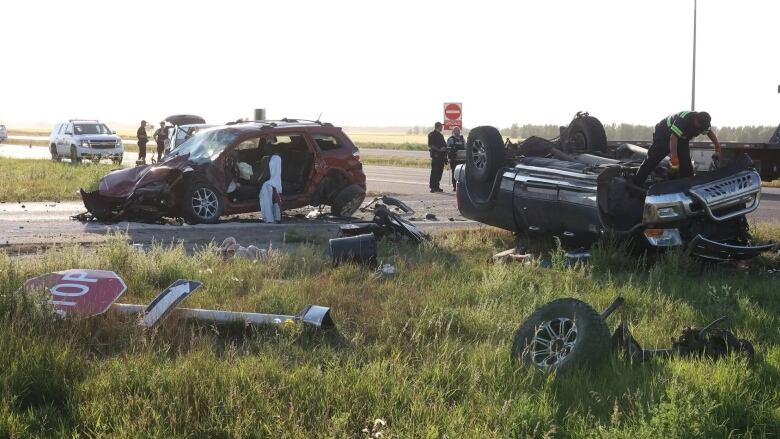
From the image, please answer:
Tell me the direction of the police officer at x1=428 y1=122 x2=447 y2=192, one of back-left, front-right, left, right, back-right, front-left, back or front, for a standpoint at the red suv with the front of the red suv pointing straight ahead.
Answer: back

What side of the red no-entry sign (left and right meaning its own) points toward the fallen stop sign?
front

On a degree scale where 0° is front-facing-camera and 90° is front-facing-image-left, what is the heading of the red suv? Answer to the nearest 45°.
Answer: approximately 45°

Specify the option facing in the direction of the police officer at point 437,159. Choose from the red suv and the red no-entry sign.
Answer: the red no-entry sign

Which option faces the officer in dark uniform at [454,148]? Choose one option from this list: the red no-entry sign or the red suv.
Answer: the red no-entry sign

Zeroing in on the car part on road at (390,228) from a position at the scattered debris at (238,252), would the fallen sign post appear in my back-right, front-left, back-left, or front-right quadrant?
back-right

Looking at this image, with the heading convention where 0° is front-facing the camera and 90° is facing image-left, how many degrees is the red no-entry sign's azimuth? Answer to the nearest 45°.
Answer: approximately 0°

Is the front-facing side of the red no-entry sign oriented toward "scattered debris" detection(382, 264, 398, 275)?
yes

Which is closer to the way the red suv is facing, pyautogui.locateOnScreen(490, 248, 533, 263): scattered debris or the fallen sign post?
the fallen sign post

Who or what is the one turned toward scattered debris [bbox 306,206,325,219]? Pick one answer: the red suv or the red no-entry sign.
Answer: the red no-entry sign

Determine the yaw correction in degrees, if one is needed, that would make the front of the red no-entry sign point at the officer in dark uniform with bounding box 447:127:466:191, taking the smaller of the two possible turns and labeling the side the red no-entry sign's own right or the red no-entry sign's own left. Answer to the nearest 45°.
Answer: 0° — it already faces them

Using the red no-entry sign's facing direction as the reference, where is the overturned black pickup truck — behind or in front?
in front

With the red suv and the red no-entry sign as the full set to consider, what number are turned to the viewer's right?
0

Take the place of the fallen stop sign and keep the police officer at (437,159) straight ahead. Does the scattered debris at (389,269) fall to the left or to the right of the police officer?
right
